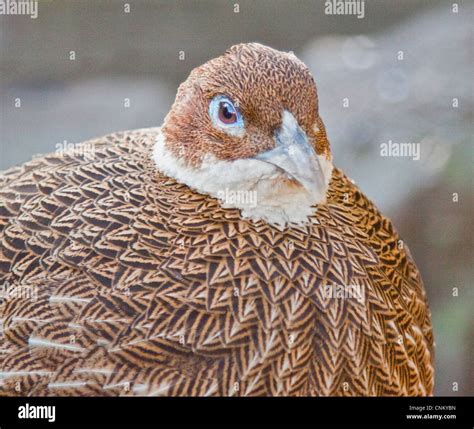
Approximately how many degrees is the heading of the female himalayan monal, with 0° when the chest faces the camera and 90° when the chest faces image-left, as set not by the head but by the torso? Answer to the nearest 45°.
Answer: approximately 315°
